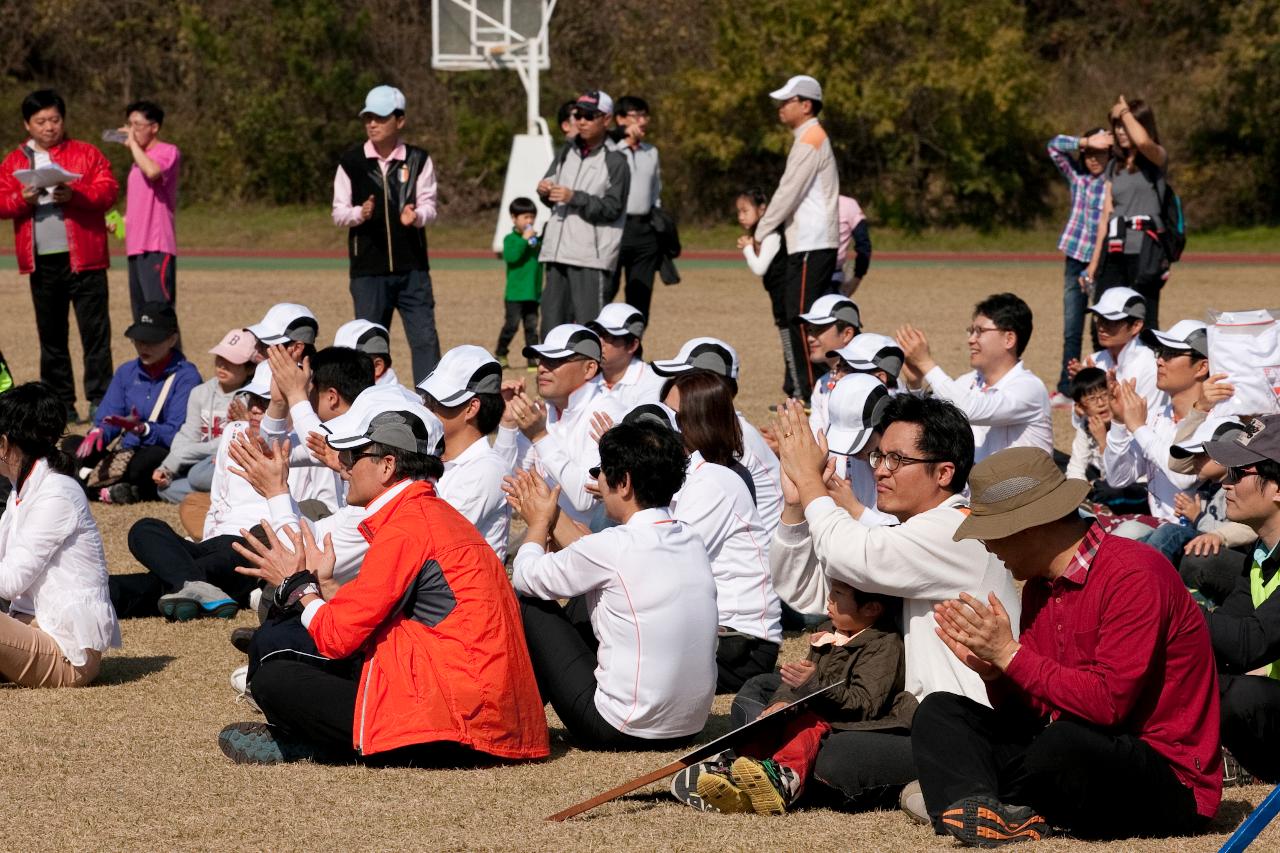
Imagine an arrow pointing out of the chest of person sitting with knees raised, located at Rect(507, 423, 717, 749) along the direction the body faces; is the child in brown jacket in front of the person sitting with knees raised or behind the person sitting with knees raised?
behind

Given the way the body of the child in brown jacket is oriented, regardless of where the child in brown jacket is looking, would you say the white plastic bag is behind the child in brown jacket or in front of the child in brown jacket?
behind

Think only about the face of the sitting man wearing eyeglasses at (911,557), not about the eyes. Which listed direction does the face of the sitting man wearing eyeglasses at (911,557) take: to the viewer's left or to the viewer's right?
to the viewer's left

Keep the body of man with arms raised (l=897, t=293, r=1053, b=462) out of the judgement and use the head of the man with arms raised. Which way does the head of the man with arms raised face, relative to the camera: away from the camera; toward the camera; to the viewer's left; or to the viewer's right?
to the viewer's left

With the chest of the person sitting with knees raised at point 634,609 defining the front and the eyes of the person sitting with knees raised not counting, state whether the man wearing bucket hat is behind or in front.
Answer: behind

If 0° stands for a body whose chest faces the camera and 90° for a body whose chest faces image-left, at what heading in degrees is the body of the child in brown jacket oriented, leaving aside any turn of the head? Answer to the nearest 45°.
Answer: approximately 45°

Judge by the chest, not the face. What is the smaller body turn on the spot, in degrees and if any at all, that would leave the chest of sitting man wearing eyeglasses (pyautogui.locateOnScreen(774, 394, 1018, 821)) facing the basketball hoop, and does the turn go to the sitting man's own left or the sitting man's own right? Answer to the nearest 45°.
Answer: approximately 90° to the sitting man's own right

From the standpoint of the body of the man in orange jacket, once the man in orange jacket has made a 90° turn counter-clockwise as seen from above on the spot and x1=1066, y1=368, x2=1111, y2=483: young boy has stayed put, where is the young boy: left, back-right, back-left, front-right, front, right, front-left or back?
back-left

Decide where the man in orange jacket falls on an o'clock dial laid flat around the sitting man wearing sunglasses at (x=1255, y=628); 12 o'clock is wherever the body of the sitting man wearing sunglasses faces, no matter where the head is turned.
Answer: The man in orange jacket is roughly at 1 o'clock from the sitting man wearing sunglasses.

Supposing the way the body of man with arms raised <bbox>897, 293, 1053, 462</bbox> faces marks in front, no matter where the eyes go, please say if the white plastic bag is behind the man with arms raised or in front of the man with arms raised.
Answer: behind

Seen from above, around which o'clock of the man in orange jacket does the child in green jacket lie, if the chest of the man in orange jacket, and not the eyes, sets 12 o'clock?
The child in green jacket is roughly at 3 o'clock from the man in orange jacket.

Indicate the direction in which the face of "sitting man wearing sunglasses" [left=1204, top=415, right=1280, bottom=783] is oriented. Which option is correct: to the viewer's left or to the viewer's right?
to the viewer's left
